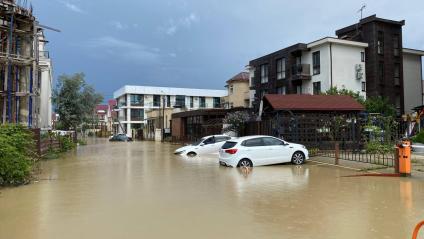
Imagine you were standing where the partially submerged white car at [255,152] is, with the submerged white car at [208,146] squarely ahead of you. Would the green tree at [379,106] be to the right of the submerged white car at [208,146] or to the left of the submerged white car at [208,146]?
right

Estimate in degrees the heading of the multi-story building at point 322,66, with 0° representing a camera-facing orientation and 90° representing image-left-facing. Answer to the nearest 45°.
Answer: approximately 45°

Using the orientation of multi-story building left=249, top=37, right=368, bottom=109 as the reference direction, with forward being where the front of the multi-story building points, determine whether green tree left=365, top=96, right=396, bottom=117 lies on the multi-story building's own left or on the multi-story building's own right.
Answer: on the multi-story building's own left

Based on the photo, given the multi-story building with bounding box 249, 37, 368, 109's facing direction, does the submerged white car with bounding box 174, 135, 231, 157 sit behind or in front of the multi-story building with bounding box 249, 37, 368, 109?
in front

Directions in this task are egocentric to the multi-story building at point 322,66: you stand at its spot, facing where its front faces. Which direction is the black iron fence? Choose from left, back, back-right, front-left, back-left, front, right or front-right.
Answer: front-left

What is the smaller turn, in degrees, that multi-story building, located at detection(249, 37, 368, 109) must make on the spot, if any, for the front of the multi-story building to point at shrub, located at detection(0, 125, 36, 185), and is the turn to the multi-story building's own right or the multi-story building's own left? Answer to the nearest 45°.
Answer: approximately 45° to the multi-story building's own left

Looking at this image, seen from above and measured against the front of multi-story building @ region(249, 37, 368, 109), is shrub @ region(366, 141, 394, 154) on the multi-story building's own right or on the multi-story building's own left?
on the multi-story building's own left

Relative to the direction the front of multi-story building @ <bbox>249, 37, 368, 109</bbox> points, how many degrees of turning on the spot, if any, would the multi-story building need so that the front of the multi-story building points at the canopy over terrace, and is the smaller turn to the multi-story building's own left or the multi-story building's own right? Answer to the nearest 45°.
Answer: approximately 45° to the multi-story building's own left

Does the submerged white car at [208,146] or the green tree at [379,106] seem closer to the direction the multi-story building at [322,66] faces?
the submerged white car

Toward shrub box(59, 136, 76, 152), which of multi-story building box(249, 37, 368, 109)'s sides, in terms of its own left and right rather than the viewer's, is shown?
front
